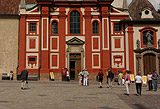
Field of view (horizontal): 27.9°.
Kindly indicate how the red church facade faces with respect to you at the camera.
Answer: facing the viewer
